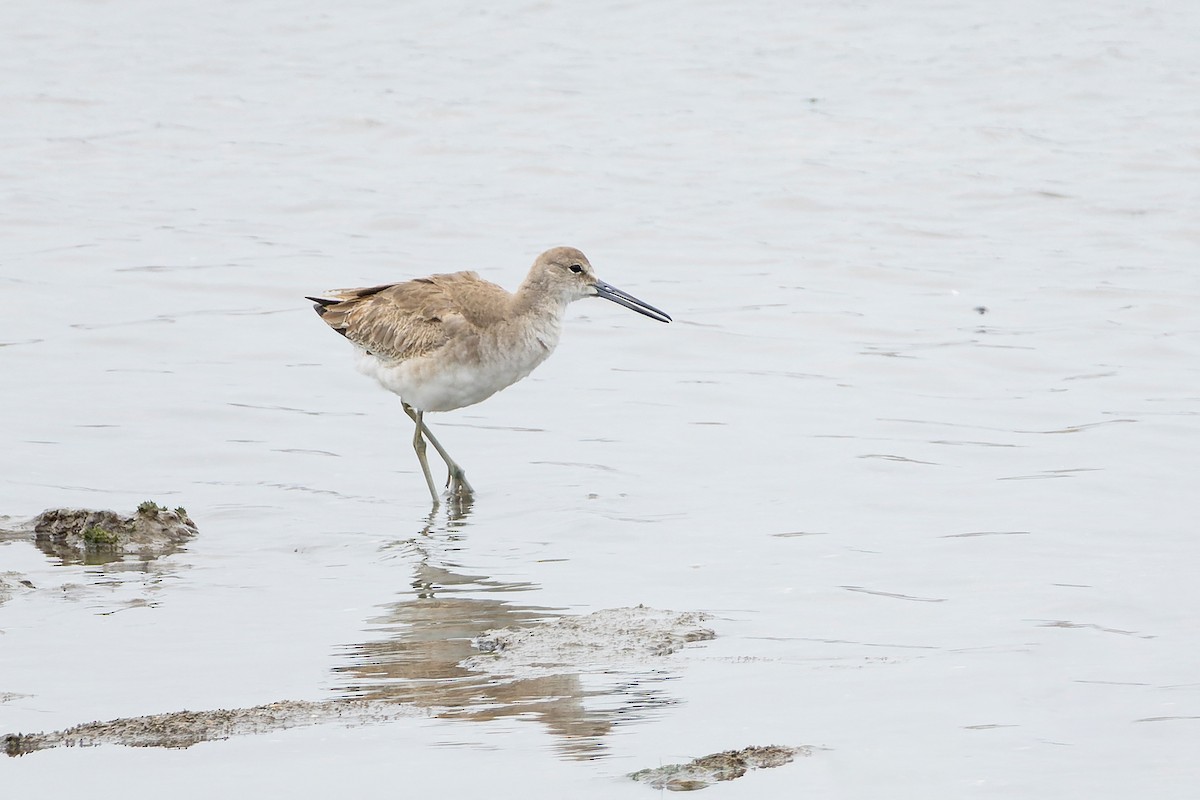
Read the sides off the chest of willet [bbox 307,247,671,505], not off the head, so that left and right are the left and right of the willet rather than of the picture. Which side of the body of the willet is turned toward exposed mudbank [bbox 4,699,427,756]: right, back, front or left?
right

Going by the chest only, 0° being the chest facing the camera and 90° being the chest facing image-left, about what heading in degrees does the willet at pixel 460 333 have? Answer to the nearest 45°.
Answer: approximately 270°

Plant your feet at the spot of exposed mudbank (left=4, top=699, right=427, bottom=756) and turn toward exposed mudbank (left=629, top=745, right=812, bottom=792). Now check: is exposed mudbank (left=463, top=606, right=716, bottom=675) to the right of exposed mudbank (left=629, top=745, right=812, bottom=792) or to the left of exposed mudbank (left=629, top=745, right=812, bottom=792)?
left

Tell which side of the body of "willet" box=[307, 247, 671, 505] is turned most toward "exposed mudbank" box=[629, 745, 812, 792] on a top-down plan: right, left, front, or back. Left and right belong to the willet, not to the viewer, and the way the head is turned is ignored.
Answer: right

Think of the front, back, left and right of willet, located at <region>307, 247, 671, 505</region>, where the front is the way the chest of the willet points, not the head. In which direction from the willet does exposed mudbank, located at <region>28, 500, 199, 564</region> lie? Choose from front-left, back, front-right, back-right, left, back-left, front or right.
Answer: back-right
